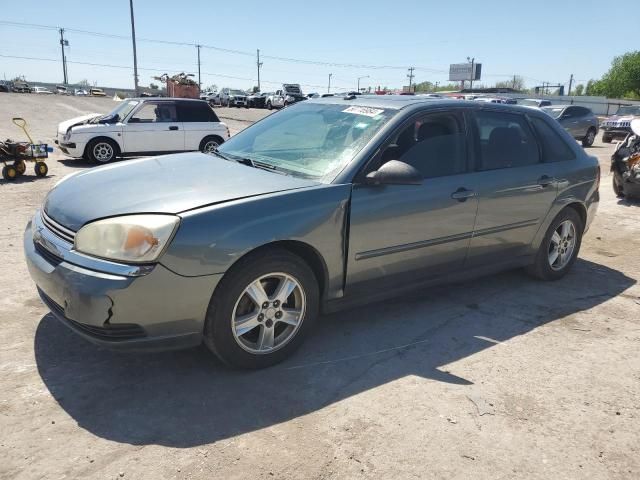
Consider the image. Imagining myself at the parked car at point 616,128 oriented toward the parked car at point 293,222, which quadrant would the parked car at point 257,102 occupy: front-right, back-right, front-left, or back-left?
back-right

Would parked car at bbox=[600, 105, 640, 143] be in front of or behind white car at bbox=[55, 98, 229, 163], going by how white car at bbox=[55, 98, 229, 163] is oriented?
behind

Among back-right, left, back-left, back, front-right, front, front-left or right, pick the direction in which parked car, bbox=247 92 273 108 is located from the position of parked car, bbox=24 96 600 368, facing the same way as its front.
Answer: back-right

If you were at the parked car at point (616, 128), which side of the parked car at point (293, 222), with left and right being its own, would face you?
back

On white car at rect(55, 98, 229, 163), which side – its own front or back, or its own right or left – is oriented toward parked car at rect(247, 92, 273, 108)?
right

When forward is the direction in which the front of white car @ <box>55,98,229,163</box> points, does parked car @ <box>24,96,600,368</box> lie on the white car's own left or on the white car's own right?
on the white car's own left

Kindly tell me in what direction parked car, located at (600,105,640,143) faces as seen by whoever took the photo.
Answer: facing the viewer and to the left of the viewer

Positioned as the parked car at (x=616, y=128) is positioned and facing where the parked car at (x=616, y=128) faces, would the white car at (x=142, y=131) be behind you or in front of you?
in front

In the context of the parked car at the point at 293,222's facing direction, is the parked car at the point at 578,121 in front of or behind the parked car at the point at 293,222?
behind

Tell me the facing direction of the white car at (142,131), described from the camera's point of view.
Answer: facing to the left of the viewer

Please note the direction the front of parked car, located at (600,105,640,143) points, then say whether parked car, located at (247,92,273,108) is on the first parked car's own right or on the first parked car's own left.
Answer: on the first parked car's own right

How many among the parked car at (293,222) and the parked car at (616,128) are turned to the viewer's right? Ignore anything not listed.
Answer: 0
